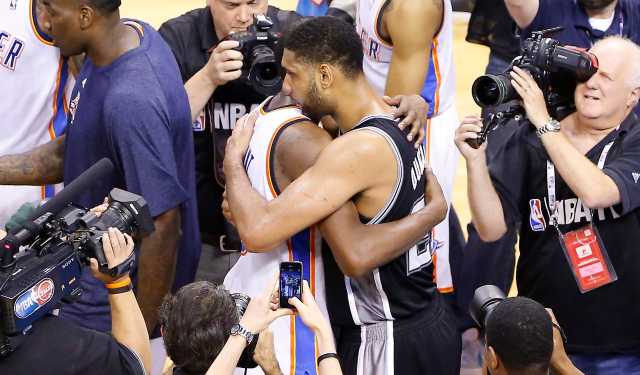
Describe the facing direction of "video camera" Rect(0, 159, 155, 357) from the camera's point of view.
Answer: facing away from the viewer and to the right of the viewer

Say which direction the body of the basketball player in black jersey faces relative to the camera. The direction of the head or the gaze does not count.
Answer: to the viewer's left

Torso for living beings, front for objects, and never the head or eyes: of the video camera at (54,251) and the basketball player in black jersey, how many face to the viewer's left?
1

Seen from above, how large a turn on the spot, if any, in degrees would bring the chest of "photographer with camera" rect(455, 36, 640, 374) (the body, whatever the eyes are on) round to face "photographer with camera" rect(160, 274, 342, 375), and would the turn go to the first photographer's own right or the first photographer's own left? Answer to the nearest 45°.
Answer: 0° — they already face them

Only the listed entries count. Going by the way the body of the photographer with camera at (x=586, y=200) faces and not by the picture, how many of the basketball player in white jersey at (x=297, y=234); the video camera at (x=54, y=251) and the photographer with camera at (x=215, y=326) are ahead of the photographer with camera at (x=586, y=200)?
3

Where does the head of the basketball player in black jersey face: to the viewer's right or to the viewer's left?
to the viewer's left

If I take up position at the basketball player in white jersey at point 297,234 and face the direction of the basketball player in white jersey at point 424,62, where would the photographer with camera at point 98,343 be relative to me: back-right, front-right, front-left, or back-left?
back-left

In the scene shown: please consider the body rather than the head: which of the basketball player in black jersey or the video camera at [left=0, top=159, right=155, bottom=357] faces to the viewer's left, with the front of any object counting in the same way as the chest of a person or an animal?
the basketball player in black jersey

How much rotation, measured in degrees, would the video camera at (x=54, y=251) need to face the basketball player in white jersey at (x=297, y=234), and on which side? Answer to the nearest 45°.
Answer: approximately 45° to its right

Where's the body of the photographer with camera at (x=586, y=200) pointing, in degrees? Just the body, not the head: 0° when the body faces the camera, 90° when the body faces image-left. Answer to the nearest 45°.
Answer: approximately 45°
